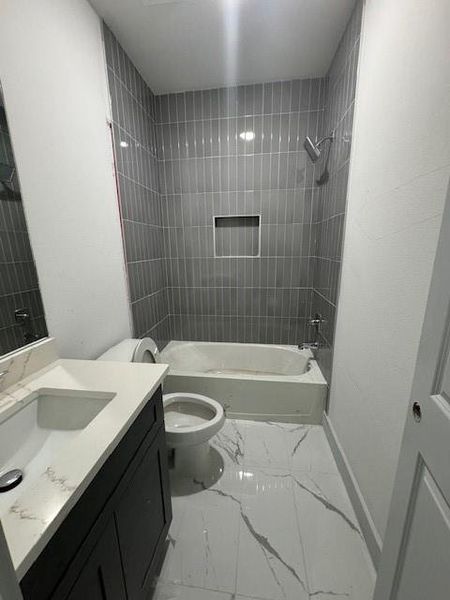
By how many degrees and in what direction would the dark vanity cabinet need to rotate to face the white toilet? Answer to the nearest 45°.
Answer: approximately 45° to its left

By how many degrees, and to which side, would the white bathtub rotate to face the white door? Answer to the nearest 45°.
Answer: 0° — it already faces it

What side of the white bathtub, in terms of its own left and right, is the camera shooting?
front

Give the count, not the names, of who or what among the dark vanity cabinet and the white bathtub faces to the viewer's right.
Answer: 1

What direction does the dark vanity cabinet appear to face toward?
to the viewer's right

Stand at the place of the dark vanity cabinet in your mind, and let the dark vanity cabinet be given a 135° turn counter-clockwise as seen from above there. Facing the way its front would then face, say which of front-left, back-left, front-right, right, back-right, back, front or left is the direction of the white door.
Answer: back

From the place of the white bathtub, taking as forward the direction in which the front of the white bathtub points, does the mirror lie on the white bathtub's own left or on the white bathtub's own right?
on the white bathtub's own right

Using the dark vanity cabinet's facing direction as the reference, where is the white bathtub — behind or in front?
in front

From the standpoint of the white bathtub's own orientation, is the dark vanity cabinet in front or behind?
in front

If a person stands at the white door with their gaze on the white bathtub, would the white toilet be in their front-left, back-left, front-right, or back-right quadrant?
front-left

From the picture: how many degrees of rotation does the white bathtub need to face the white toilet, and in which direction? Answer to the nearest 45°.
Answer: approximately 45° to its right

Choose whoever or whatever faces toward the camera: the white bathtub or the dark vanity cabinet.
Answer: the white bathtub

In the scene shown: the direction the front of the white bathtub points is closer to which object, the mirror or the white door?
the white door
